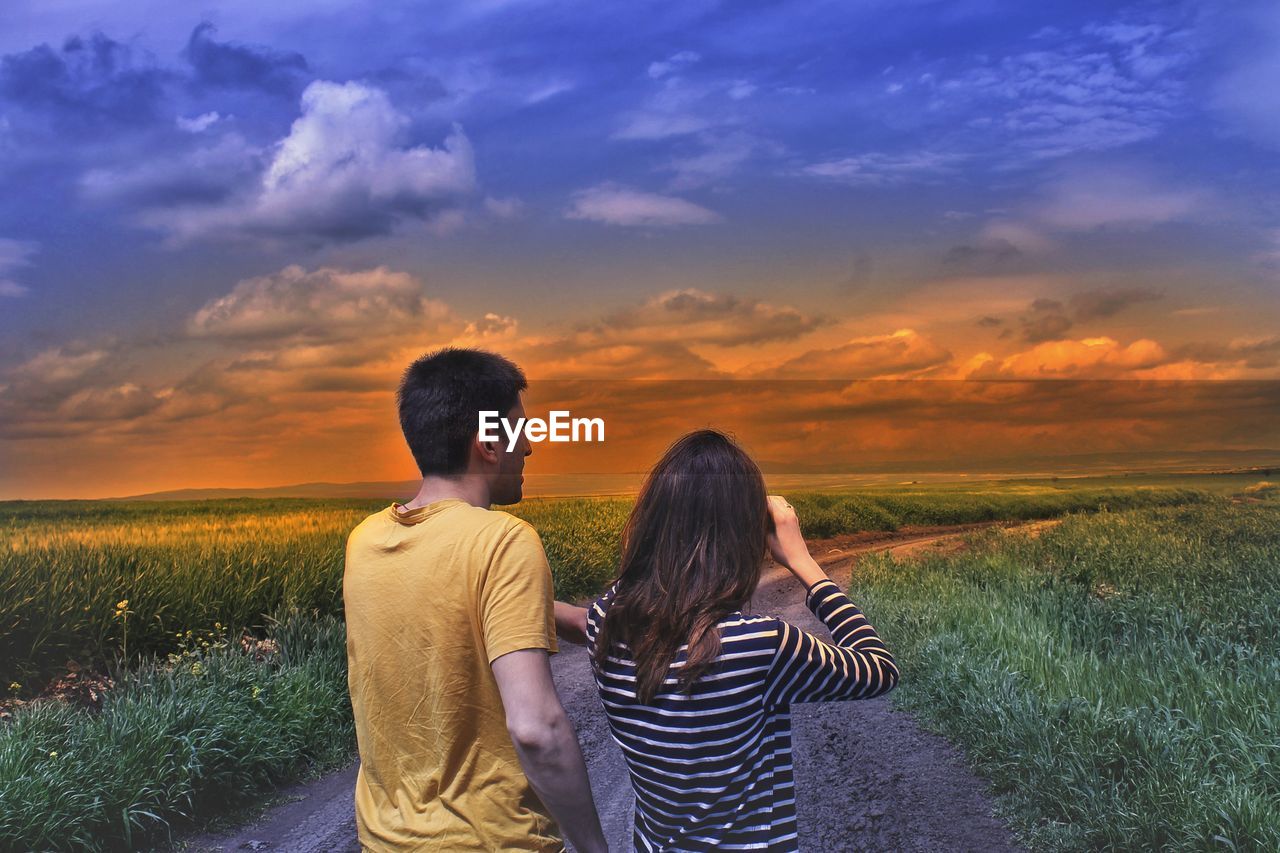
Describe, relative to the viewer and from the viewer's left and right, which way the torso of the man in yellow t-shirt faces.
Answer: facing away from the viewer and to the right of the viewer

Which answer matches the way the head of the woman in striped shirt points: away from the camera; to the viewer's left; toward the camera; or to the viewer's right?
away from the camera

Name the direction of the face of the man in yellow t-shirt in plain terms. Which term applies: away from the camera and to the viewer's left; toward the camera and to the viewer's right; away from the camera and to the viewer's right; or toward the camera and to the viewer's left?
away from the camera and to the viewer's right
